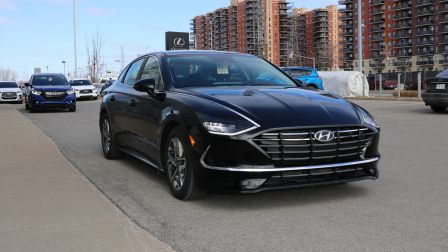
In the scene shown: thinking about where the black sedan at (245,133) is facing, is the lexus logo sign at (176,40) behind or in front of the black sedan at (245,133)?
behind

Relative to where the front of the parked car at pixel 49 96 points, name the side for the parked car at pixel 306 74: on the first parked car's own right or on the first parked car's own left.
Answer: on the first parked car's own left

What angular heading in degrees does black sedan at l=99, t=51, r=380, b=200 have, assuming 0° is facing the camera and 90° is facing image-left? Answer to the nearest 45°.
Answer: approximately 315°

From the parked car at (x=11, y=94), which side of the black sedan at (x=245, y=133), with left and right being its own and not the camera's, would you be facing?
back

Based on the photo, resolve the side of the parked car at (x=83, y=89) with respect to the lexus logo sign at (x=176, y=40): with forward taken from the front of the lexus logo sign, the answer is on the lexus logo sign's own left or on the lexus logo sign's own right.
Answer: on the lexus logo sign's own right

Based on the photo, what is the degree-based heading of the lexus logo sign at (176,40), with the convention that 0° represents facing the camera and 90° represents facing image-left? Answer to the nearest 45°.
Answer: approximately 0°

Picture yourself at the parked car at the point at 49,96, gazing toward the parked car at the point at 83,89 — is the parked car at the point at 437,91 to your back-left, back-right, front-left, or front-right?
back-right

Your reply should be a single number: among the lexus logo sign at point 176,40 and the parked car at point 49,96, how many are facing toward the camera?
2

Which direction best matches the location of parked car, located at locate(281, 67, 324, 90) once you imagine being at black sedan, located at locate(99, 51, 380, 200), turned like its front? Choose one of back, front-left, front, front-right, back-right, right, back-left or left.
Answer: back-left
